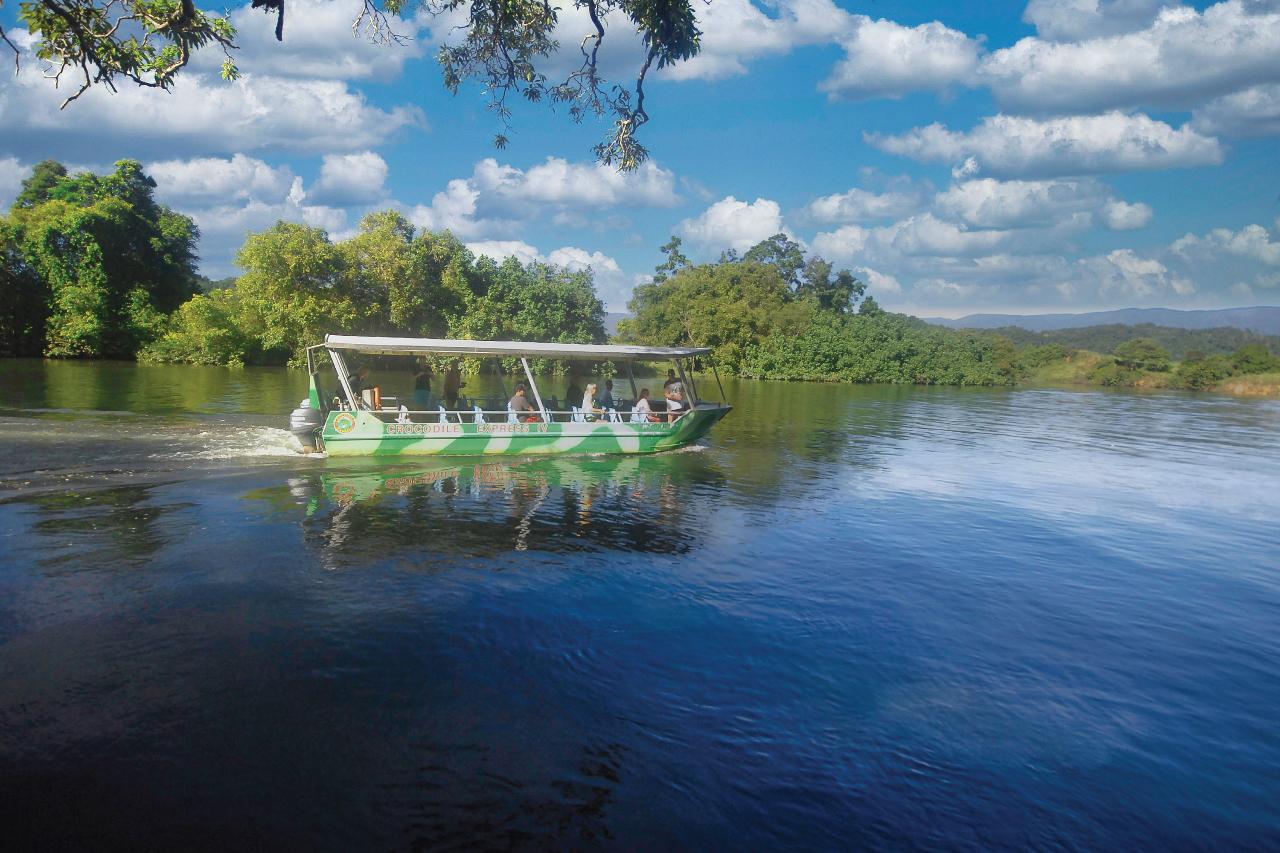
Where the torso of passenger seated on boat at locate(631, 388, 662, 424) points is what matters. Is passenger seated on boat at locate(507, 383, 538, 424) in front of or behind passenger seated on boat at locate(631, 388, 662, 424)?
behind

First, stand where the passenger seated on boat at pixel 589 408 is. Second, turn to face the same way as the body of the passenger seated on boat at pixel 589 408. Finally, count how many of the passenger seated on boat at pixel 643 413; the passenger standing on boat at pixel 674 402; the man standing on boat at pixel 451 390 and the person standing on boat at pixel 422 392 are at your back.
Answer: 2

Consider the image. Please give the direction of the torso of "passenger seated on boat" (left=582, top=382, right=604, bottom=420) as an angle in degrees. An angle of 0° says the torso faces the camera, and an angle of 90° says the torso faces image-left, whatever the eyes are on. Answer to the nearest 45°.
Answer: approximately 270°

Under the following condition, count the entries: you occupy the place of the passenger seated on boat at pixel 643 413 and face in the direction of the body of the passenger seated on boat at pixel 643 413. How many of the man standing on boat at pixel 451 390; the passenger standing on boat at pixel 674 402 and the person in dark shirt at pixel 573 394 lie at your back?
2

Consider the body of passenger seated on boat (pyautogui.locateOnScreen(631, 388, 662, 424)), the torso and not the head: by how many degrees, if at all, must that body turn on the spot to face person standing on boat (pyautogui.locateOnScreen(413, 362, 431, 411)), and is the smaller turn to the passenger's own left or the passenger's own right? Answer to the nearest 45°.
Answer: approximately 180°

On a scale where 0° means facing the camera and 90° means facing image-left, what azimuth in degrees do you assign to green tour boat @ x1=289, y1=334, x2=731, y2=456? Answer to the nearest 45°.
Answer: approximately 270°

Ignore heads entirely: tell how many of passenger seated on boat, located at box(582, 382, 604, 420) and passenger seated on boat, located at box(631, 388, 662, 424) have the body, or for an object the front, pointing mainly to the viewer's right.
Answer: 2

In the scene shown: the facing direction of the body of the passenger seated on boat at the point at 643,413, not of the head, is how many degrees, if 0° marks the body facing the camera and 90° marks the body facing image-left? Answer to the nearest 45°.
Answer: approximately 270°

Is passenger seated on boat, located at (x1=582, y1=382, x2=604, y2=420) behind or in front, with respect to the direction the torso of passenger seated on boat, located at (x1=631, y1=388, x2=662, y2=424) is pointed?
behind
